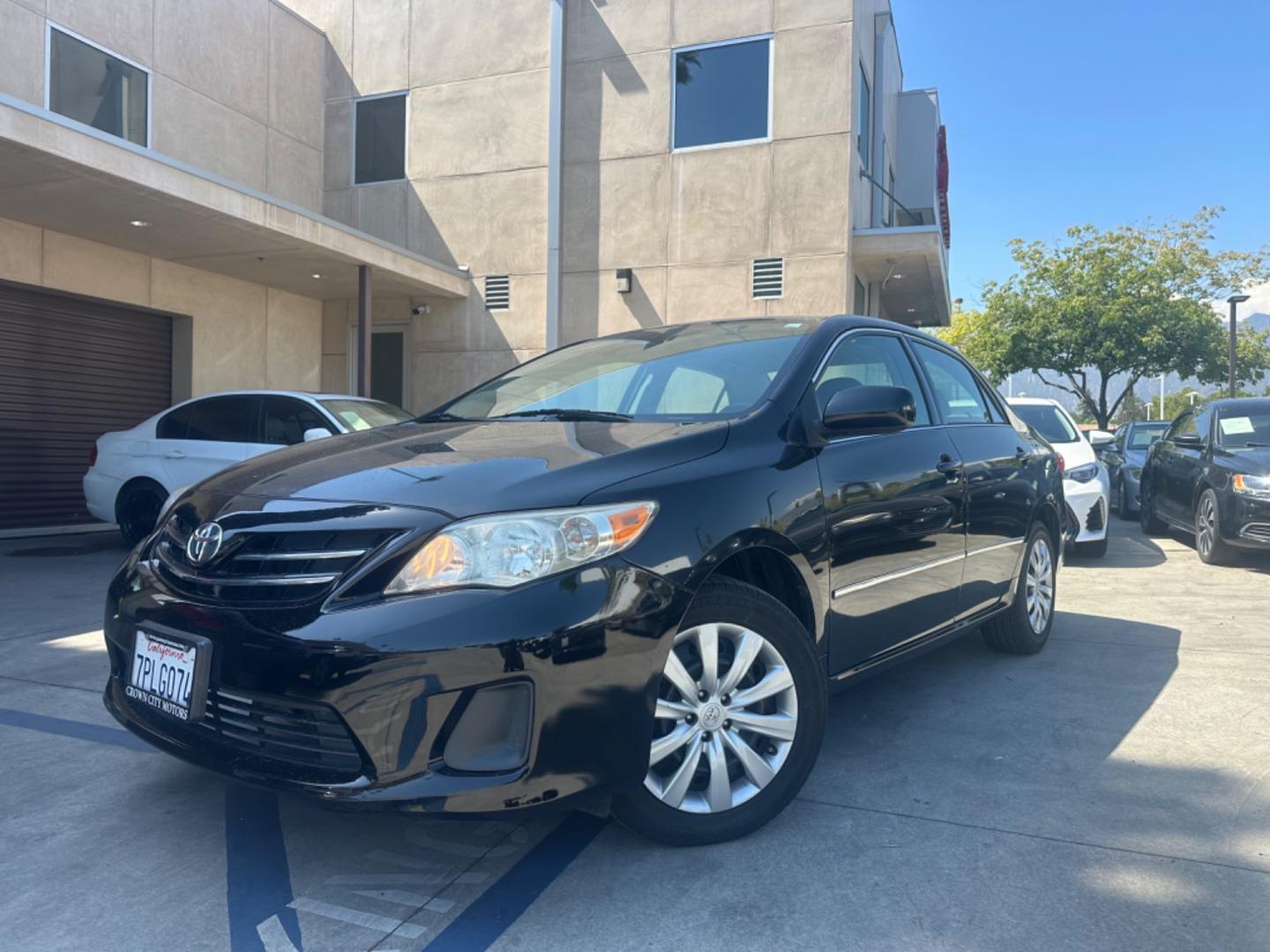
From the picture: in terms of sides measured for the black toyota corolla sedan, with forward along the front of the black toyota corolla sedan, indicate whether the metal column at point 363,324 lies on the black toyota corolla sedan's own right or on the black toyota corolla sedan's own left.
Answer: on the black toyota corolla sedan's own right

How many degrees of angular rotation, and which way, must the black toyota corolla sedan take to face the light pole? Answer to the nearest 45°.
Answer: approximately 180°

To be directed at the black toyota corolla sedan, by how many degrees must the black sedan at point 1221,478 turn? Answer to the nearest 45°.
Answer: approximately 45° to its right

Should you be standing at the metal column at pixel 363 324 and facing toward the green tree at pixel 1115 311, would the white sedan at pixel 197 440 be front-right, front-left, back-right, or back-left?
back-right

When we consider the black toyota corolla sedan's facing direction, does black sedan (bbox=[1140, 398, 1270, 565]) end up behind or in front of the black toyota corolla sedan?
behind

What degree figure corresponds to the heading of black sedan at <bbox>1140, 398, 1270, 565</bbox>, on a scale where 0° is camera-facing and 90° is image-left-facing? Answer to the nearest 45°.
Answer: approximately 315°

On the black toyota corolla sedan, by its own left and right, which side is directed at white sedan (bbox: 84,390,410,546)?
right

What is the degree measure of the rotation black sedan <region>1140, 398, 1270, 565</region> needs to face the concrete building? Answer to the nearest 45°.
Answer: approximately 135° to its right

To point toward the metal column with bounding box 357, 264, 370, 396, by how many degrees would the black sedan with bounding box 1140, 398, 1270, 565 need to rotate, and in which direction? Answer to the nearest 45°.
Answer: approximately 135° to its right

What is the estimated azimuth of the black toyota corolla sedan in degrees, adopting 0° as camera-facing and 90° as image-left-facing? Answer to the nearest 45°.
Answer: approximately 45°

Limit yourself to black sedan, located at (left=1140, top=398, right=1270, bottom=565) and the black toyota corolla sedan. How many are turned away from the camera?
0
